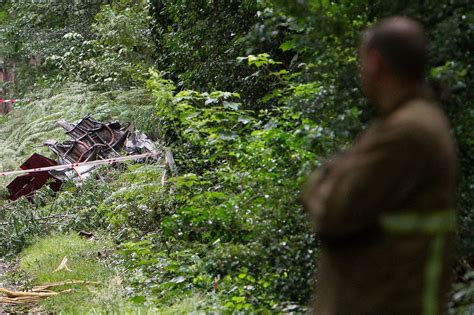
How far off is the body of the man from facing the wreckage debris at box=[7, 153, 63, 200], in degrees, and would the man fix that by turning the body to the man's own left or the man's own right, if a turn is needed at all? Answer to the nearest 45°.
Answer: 0° — they already face it

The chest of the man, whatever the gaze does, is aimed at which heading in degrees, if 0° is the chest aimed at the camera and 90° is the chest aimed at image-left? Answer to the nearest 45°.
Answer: approximately 135°

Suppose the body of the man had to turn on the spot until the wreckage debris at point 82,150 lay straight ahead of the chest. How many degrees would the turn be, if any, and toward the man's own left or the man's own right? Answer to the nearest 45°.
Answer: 0° — they already face it

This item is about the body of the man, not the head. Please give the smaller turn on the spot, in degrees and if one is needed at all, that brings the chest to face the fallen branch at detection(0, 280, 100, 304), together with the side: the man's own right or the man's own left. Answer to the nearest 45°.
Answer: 0° — they already face it
